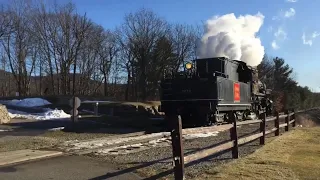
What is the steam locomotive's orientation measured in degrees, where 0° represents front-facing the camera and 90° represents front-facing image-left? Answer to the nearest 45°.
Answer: approximately 225°
